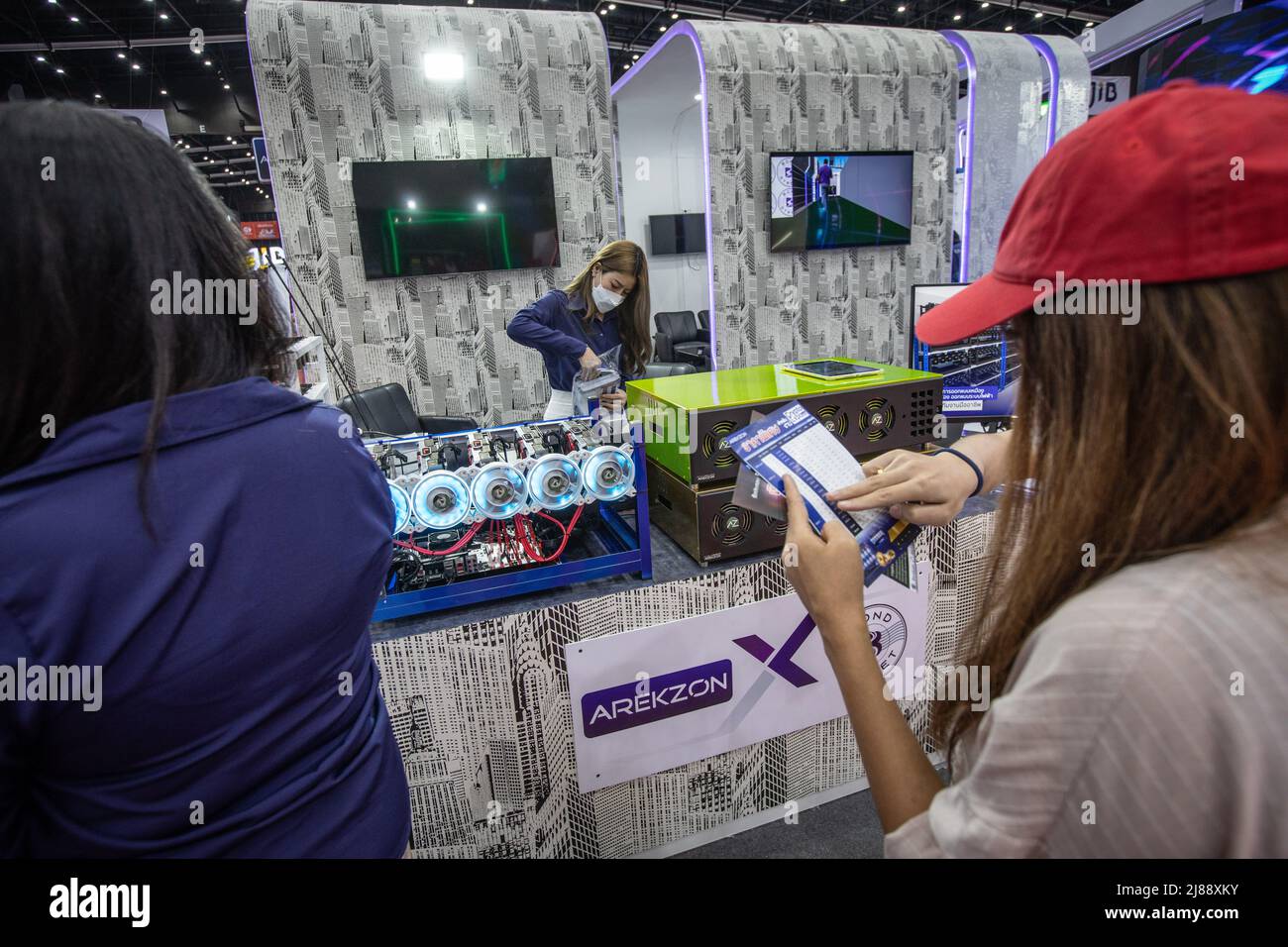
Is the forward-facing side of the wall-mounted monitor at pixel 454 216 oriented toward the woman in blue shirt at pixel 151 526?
yes

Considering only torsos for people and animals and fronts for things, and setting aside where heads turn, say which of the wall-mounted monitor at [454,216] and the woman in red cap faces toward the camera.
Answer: the wall-mounted monitor

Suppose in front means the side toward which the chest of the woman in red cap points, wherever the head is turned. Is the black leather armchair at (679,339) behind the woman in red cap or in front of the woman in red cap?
in front

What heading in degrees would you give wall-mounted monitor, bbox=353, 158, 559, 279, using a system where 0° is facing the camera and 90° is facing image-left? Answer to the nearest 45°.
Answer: approximately 0°

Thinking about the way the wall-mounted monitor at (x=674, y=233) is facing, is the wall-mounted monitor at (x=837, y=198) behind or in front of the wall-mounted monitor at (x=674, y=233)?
in front

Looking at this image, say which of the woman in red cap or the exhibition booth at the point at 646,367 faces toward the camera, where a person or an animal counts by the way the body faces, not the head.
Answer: the exhibition booth

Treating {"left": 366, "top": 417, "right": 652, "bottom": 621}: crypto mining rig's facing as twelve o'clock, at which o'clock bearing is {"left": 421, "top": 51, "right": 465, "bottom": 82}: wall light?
The wall light is roughly at 6 o'clock from the crypto mining rig.

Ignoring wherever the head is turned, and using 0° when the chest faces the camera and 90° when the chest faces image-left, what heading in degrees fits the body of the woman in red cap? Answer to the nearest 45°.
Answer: approximately 135°

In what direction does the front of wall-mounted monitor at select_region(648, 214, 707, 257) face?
toward the camera

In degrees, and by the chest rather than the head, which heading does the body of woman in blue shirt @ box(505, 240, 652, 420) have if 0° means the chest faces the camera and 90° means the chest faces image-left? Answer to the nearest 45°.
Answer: approximately 315°

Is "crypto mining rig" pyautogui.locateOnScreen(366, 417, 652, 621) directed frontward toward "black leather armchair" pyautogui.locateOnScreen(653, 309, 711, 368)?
no

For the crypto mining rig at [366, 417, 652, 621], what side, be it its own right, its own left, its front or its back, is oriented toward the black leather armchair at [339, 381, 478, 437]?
back

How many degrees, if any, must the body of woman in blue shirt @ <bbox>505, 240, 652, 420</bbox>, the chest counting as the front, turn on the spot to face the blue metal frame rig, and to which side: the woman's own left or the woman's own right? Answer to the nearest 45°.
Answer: approximately 45° to the woman's own right

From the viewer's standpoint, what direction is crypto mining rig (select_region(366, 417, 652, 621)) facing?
toward the camera

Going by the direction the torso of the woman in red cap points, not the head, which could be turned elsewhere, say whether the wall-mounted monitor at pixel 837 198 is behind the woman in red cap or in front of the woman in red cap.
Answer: in front

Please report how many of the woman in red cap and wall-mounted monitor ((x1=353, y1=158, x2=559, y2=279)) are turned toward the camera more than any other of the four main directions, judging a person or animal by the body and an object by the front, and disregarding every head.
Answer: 1

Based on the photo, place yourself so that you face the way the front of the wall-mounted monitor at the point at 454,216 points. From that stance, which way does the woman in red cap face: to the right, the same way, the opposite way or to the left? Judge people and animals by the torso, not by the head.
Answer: the opposite way

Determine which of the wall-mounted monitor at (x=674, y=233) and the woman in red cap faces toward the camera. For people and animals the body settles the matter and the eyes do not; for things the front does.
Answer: the wall-mounted monitor
